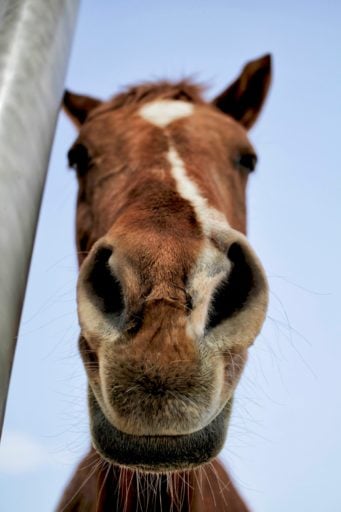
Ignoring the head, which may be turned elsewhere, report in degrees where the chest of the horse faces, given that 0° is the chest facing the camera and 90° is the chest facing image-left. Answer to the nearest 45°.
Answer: approximately 0°
